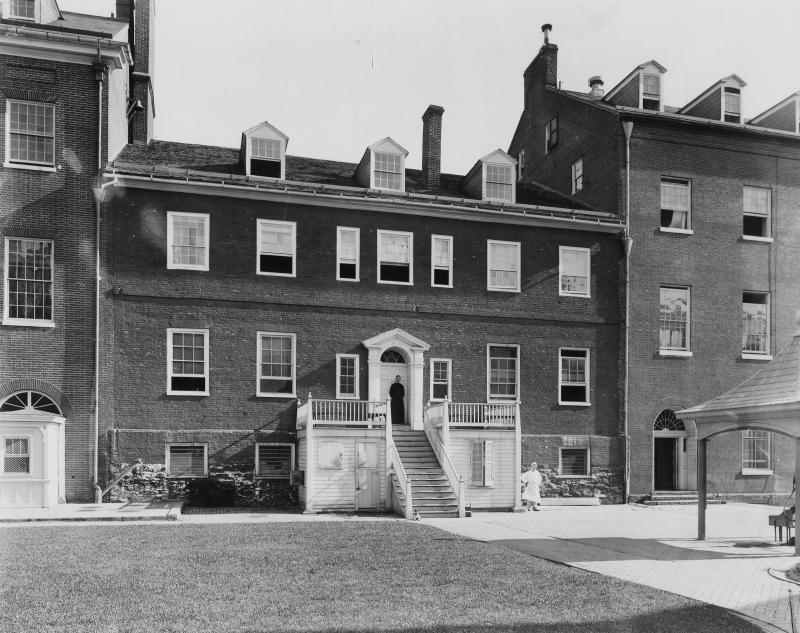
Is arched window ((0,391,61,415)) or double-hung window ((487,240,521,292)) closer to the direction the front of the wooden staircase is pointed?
the arched window

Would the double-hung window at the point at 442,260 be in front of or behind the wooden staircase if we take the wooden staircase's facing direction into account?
behind

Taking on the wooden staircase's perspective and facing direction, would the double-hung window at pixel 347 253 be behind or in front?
behind

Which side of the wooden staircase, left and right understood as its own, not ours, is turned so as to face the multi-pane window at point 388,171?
back

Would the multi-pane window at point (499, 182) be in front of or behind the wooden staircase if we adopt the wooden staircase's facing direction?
behind

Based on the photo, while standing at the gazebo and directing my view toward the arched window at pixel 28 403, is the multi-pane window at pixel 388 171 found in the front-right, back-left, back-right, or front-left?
front-right

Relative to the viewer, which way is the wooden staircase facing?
toward the camera

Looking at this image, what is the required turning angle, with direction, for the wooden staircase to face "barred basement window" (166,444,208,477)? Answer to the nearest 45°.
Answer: approximately 90° to its right
